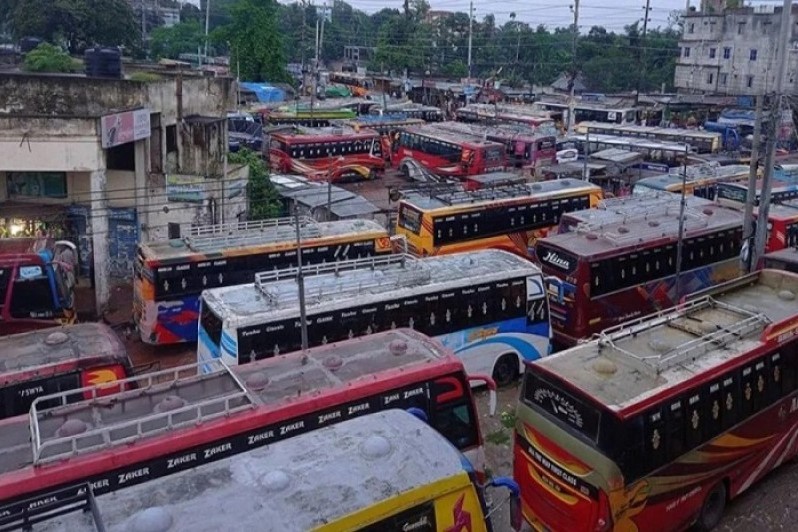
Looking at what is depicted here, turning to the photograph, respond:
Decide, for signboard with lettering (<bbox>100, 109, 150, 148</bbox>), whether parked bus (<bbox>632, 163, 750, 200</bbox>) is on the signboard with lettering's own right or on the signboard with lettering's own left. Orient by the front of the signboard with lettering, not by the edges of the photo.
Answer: on the signboard with lettering's own left

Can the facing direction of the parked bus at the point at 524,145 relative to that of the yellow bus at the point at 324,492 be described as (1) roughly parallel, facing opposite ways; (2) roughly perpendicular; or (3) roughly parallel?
roughly perpendicular

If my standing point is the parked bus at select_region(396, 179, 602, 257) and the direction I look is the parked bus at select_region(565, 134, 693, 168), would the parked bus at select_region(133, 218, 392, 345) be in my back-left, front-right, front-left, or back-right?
back-left

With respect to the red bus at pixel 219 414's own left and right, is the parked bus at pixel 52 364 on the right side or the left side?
on its left

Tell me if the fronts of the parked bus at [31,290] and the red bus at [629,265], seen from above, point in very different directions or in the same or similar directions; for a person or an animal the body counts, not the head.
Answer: same or similar directions

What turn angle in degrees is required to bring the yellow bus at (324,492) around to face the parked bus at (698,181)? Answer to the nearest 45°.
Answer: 0° — it already faces it

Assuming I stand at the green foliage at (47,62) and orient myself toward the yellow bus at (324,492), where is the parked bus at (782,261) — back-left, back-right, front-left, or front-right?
front-left

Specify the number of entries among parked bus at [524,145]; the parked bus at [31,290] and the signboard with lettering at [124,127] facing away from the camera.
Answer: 0

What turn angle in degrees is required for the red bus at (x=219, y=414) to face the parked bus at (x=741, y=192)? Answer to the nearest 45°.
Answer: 0° — it already faces it

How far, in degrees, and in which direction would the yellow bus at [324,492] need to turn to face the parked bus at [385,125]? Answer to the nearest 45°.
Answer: approximately 45° to its left

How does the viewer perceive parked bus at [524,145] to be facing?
facing the viewer and to the right of the viewer
